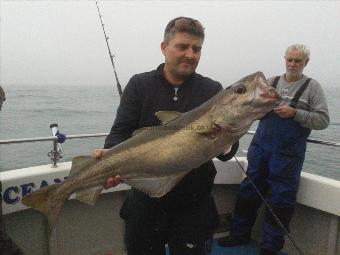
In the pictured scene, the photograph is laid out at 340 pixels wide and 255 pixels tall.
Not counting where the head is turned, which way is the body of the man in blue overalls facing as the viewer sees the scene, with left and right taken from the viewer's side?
facing the viewer and to the left of the viewer

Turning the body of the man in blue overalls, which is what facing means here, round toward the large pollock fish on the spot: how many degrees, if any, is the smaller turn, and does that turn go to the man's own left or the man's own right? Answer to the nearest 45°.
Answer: approximately 45° to the man's own left
